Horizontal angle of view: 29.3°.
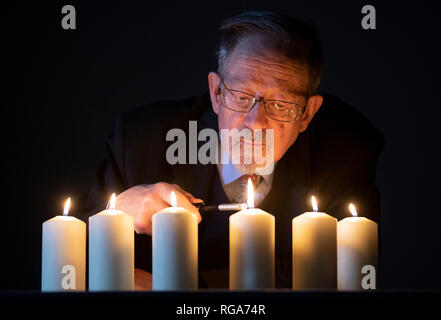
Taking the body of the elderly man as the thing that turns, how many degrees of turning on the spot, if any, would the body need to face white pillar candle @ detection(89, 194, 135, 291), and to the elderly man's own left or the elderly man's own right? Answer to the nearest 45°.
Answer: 0° — they already face it

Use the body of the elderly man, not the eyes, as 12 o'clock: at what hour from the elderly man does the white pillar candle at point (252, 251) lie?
The white pillar candle is roughly at 12 o'clock from the elderly man.

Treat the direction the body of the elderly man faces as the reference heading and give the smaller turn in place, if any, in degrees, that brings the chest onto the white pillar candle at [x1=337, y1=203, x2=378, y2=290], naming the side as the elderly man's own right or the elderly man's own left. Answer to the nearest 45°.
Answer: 0° — they already face it

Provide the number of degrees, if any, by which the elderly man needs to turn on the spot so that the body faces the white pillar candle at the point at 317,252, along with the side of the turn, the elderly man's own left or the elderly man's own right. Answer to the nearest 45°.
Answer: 0° — they already face it

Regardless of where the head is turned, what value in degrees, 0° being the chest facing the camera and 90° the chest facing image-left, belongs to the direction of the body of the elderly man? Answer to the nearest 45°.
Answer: approximately 0°
